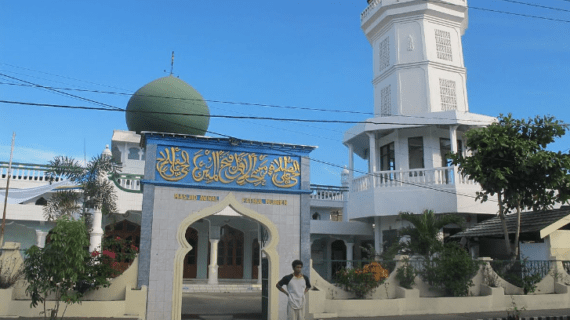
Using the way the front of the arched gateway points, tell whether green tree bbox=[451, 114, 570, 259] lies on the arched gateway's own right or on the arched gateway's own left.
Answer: on the arched gateway's own left

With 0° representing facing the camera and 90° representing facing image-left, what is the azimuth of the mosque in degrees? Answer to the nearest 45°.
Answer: approximately 0°

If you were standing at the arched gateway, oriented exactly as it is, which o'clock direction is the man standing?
The man standing is roughly at 11 o'clock from the arched gateway.

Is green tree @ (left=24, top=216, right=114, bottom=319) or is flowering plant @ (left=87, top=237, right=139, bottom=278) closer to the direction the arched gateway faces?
the green tree

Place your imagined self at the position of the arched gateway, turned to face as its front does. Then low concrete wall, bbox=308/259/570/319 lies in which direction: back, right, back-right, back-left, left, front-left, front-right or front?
left

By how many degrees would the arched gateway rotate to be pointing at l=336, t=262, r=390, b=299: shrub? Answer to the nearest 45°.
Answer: approximately 90° to its left

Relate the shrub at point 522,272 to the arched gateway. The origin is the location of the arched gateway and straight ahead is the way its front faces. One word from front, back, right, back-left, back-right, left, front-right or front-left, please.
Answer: left

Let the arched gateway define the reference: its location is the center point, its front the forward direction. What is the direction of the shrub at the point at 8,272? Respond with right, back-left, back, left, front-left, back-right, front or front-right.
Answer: right

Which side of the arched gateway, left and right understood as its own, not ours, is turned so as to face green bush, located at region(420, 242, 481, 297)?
left

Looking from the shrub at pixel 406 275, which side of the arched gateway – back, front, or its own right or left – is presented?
left

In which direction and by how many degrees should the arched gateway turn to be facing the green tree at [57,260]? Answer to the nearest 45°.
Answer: approximately 45° to its right

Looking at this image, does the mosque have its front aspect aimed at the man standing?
yes

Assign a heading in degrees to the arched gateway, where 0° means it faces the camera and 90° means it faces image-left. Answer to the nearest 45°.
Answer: approximately 0°
